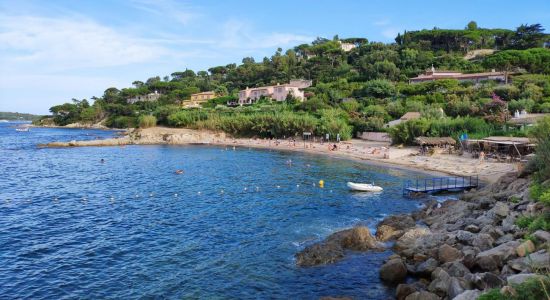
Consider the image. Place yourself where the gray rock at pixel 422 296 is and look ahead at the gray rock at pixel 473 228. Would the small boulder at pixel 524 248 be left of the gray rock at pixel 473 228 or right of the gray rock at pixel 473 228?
right
